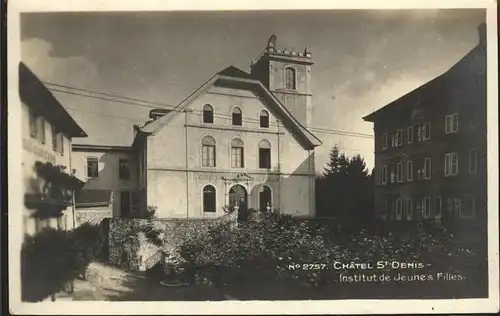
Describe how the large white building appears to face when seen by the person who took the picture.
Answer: facing the viewer
